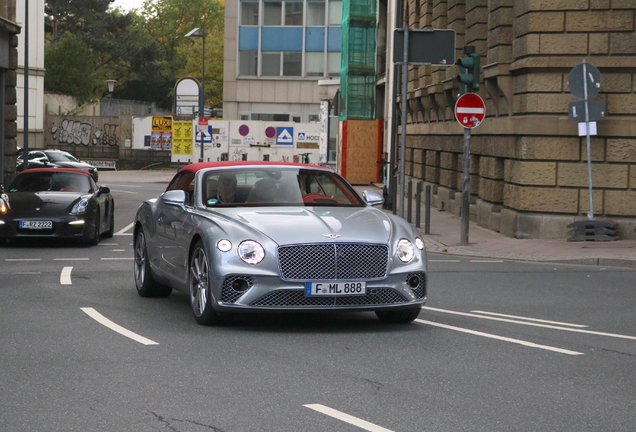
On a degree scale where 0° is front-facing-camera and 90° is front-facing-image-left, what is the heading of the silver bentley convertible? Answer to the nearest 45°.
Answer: approximately 315°

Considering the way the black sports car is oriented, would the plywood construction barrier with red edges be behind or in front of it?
behind

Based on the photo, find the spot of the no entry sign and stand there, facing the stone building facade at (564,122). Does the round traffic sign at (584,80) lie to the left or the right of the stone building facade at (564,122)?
right

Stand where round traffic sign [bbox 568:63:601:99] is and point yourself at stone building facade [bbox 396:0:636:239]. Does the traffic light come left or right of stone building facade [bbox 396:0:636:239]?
left

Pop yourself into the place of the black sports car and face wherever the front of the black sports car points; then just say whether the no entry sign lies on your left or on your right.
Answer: on your left

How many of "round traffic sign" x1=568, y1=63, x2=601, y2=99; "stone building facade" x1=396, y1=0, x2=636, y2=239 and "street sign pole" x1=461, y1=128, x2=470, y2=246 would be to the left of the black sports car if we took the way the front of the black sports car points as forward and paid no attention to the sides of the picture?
3

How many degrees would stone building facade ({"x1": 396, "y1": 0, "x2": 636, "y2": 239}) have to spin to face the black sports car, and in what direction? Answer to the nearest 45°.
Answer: approximately 45° to its right

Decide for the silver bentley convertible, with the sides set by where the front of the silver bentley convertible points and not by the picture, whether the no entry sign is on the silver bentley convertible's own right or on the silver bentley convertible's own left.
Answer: on the silver bentley convertible's own left
